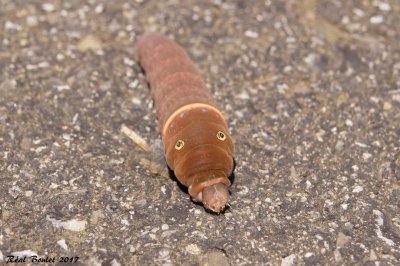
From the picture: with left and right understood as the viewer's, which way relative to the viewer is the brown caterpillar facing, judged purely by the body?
facing the viewer
